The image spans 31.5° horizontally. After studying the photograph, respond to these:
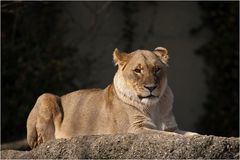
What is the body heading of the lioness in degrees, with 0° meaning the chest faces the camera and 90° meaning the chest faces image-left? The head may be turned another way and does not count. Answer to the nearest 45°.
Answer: approximately 315°

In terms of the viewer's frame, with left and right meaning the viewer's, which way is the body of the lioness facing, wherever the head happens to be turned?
facing the viewer and to the right of the viewer
